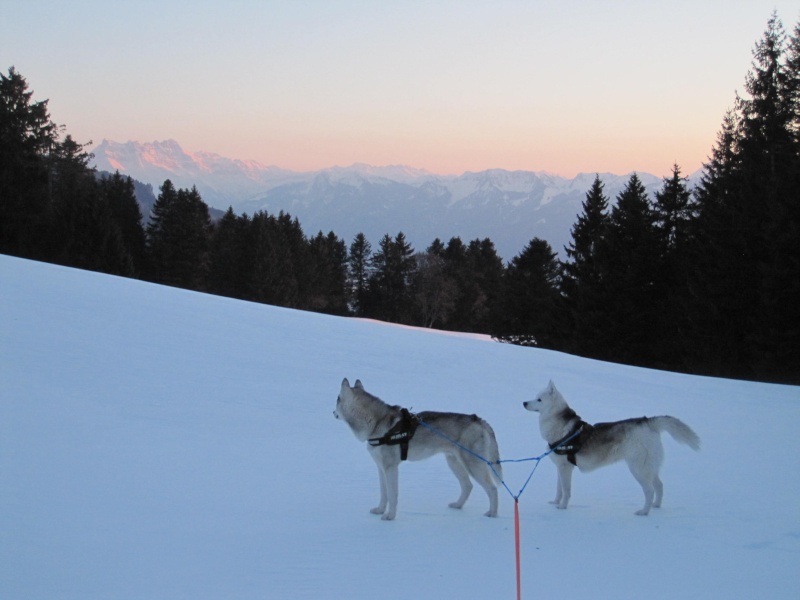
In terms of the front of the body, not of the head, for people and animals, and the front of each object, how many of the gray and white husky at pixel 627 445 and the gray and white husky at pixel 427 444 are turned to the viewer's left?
2

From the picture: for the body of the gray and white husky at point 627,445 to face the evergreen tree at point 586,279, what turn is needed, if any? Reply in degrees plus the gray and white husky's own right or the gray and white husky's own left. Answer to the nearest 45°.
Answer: approximately 90° to the gray and white husky's own right

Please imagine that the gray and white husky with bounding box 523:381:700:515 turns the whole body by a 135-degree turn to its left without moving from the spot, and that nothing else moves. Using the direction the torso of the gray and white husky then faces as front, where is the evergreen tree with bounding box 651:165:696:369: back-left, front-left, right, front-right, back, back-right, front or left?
back-left

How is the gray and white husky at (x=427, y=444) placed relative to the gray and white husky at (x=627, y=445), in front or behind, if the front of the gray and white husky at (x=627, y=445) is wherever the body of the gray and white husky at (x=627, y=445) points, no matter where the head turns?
in front

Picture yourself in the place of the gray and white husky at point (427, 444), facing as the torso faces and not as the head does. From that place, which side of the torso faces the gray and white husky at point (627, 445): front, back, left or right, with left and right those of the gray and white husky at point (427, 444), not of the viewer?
back

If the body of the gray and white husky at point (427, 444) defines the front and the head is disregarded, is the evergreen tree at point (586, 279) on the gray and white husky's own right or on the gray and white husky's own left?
on the gray and white husky's own right

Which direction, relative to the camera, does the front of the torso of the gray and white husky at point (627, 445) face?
to the viewer's left

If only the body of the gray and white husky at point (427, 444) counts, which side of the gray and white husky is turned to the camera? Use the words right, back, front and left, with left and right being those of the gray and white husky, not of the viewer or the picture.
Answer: left
